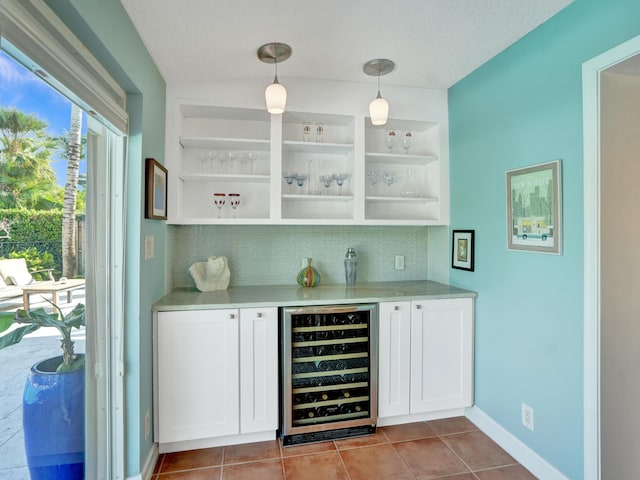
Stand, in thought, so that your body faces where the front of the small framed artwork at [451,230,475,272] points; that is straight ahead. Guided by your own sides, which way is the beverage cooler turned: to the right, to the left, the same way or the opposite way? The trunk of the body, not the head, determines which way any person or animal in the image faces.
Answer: to the left

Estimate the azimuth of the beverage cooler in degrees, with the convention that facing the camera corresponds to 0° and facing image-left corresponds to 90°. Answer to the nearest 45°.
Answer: approximately 0°

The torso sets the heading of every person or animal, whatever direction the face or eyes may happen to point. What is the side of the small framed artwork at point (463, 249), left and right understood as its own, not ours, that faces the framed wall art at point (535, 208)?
left

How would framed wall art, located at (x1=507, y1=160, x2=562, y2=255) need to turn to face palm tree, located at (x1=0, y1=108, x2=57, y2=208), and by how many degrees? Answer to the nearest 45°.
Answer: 0° — it already faces it

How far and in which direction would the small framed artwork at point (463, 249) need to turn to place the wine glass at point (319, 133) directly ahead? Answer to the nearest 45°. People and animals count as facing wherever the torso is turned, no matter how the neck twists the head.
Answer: approximately 45° to its right

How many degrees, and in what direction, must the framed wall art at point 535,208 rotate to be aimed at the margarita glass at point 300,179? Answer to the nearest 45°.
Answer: approximately 45° to its right
